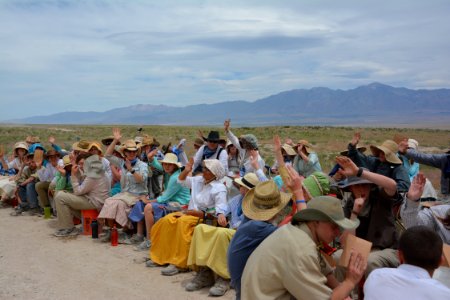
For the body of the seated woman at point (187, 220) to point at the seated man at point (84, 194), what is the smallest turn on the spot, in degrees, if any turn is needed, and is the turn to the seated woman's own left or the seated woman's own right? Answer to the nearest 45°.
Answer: approximately 90° to the seated woman's own right

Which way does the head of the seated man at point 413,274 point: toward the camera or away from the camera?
away from the camera

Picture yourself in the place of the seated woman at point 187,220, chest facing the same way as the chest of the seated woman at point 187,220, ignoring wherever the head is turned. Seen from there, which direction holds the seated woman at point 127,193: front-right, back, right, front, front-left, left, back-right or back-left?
right

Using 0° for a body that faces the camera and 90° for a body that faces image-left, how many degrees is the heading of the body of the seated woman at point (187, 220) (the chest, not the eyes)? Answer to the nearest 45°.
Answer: approximately 45°
